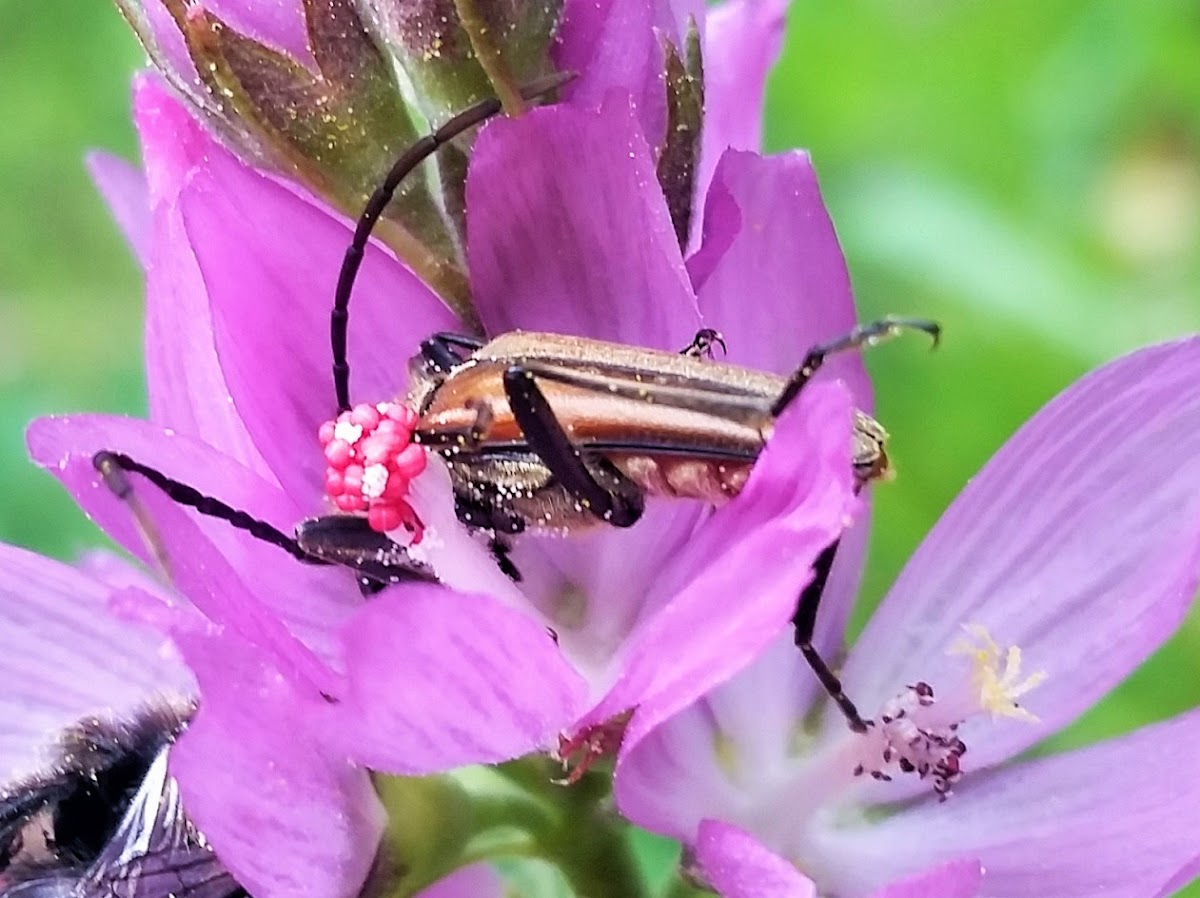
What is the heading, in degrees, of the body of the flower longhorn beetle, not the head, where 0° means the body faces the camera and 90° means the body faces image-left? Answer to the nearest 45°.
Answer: approximately 90°
